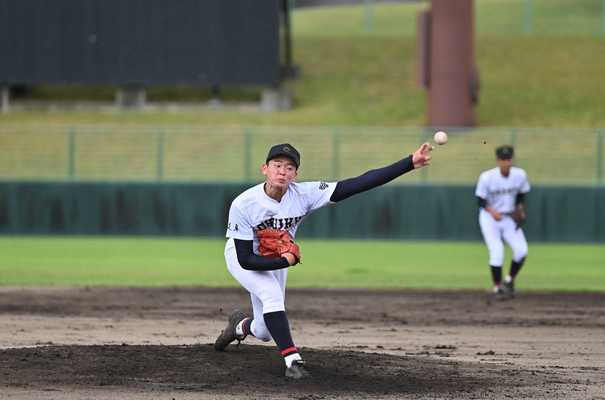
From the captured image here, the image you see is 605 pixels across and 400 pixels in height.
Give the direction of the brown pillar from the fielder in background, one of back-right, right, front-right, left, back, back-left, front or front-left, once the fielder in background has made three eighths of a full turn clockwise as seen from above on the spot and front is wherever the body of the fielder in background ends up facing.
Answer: front-right

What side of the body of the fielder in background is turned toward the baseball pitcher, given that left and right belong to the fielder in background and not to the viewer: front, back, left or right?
front

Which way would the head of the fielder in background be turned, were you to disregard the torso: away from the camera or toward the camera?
toward the camera

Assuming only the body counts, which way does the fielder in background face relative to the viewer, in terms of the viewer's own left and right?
facing the viewer

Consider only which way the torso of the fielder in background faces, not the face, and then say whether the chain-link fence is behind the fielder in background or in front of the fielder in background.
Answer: behind

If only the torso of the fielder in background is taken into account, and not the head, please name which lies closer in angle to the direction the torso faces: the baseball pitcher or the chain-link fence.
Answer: the baseball pitcher
